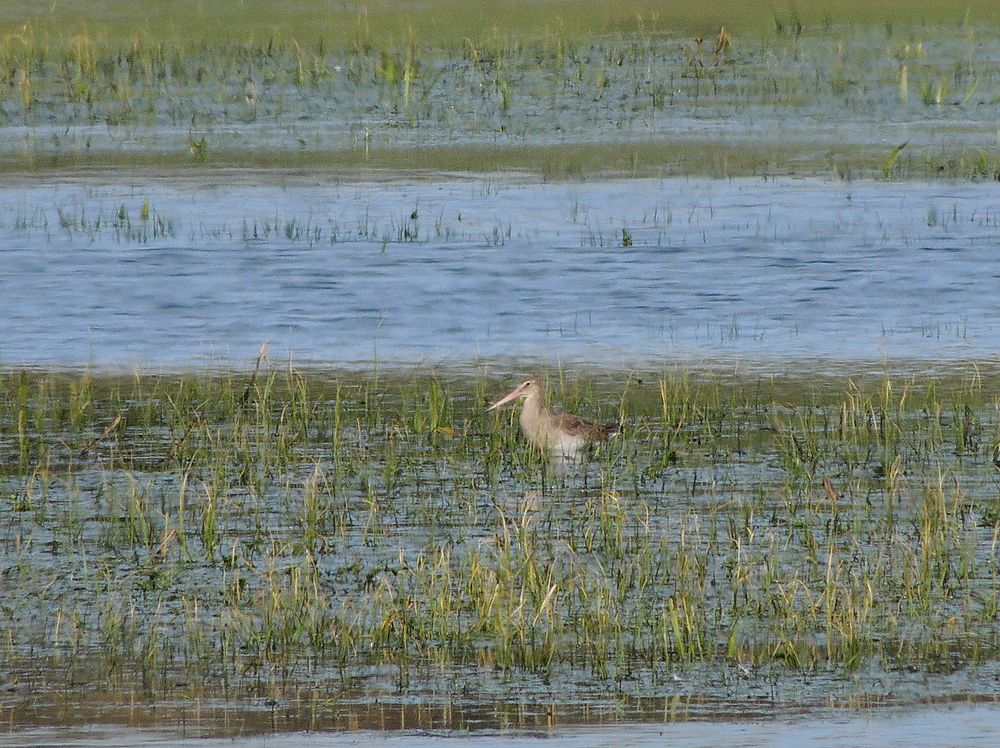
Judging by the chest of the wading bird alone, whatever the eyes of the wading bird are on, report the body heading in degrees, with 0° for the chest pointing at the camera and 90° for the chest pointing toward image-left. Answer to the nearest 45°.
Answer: approximately 90°
